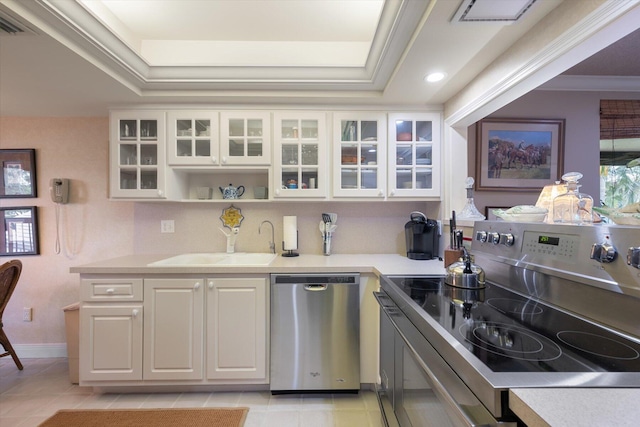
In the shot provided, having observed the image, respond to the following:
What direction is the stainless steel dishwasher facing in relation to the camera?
toward the camera

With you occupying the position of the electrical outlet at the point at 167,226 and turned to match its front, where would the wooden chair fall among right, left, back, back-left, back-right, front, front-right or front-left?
right

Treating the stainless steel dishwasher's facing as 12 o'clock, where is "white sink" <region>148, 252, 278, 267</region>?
The white sink is roughly at 4 o'clock from the stainless steel dishwasher.

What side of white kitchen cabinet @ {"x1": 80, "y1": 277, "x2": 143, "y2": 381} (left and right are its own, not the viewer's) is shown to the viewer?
front

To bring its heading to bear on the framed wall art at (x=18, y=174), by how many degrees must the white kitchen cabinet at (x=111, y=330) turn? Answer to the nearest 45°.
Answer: approximately 135° to its right

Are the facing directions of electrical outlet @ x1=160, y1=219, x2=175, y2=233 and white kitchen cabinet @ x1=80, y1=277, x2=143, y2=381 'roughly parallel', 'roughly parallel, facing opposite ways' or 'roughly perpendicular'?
roughly parallel

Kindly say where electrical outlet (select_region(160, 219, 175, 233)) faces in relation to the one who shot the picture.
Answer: facing the viewer

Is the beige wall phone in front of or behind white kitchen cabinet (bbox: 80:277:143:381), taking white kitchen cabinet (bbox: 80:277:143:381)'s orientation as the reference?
behind

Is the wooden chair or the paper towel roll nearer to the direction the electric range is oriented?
the wooden chair

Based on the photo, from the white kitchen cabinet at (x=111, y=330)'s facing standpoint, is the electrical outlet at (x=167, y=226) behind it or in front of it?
behind

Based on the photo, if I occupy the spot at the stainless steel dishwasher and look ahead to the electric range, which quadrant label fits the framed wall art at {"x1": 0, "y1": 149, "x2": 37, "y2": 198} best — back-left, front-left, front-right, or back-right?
back-right

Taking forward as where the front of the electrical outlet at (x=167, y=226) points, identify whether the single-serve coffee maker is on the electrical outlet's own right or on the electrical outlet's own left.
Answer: on the electrical outlet's own left

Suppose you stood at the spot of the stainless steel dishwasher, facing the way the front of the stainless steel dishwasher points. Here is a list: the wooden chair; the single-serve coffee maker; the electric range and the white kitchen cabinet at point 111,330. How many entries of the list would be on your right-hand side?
2

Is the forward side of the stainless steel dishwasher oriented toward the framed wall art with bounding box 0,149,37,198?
no
